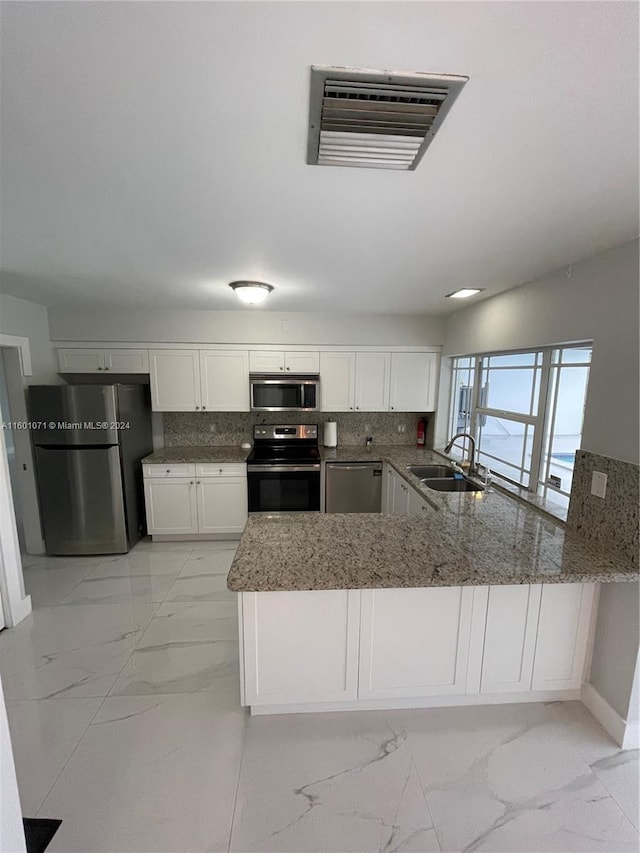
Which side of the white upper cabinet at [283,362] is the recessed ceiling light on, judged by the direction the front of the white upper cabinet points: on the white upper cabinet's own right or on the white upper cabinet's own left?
on the white upper cabinet's own left

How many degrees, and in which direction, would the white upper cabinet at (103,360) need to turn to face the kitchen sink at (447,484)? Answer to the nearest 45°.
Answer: approximately 45° to its left

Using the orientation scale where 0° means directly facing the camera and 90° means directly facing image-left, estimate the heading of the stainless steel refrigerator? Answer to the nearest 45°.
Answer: approximately 0°

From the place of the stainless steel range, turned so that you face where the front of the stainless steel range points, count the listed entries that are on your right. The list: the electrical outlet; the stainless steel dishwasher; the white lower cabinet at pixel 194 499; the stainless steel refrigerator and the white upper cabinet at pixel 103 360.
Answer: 3

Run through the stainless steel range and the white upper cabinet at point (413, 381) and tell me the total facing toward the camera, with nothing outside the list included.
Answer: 2

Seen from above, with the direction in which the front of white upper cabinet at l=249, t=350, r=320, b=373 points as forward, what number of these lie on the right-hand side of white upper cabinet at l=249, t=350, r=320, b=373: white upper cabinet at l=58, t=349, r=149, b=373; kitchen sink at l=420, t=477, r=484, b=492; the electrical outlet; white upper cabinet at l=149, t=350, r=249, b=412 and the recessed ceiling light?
2

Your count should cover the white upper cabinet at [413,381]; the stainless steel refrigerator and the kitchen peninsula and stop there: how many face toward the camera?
3

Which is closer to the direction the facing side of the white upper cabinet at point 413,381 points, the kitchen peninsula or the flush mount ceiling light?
the kitchen peninsula

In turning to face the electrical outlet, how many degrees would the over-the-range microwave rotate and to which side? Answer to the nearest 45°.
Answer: approximately 45° to its left

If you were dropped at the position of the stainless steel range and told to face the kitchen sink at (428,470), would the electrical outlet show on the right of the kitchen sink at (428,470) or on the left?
right

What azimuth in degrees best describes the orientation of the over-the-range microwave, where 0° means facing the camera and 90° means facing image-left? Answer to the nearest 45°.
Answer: approximately 0°

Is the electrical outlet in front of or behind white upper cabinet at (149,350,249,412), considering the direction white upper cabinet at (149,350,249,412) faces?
in front

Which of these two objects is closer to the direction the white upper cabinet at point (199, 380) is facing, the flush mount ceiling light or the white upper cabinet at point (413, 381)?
the flush mount ceiling light
